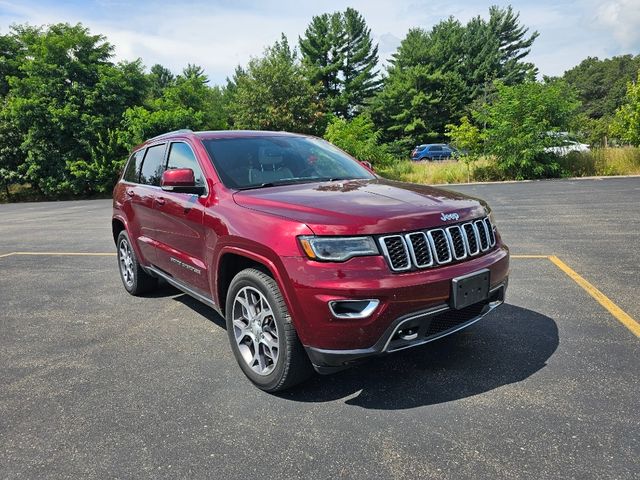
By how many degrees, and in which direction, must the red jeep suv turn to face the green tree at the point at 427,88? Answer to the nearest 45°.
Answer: approximately 135° to its left

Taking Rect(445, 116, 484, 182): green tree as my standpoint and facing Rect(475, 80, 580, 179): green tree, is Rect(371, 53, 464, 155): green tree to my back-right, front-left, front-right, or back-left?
back-left

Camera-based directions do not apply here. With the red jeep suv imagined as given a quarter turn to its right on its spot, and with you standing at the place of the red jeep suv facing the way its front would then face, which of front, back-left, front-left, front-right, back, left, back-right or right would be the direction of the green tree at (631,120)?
back

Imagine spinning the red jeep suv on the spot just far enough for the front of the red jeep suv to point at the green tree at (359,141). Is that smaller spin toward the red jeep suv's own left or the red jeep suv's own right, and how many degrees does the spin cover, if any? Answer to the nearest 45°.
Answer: approximately 135° to the red jeep suv's own left

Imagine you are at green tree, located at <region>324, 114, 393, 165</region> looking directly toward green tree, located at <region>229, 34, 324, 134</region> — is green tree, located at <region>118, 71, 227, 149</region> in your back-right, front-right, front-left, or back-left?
front-left

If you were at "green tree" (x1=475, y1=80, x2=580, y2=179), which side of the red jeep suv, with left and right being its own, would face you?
left

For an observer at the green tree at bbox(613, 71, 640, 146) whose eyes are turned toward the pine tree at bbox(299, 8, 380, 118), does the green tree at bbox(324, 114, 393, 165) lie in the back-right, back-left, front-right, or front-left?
front-left

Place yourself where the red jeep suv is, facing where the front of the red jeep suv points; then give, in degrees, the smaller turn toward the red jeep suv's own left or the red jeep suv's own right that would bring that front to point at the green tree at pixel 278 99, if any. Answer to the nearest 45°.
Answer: approximately 135° to the red jeep suv's own left
